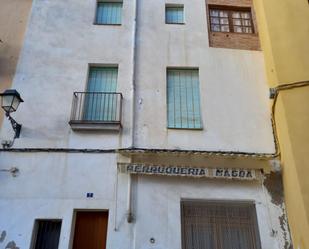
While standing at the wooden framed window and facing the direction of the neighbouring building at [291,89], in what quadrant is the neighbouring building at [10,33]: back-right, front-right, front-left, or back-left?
back-right

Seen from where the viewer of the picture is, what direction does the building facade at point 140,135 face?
facing the viewer

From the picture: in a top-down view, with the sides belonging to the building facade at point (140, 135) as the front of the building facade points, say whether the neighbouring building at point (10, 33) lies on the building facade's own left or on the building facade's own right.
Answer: on the building facade's own right

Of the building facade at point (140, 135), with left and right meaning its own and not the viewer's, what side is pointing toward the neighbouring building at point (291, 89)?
left
